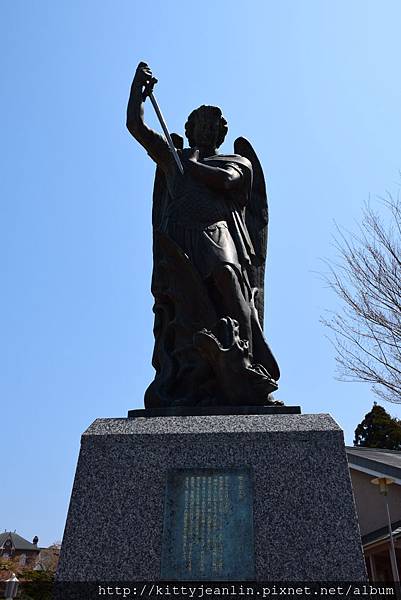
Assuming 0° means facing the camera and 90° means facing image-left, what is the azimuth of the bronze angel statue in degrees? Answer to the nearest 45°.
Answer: approximately 0°

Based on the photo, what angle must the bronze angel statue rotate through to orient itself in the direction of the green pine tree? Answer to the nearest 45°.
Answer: approximately 135° to its left
